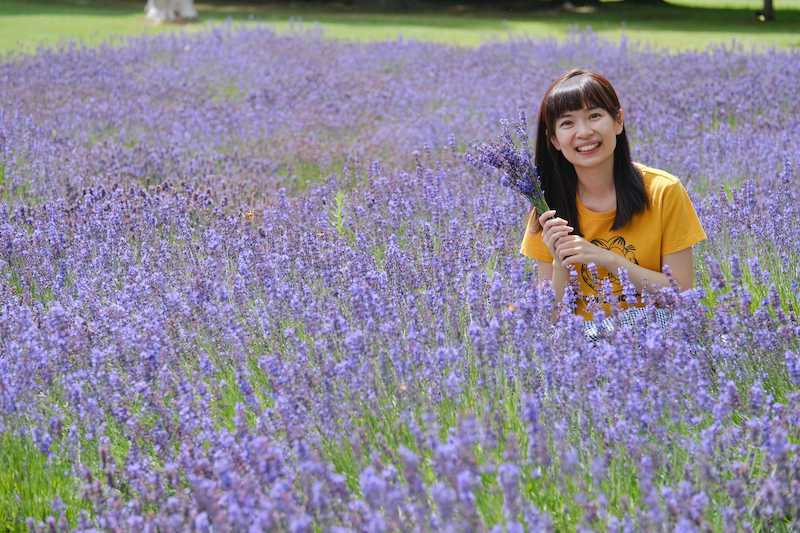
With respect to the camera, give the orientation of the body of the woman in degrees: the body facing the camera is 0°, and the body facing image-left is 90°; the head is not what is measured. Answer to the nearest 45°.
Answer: approximately 0°
